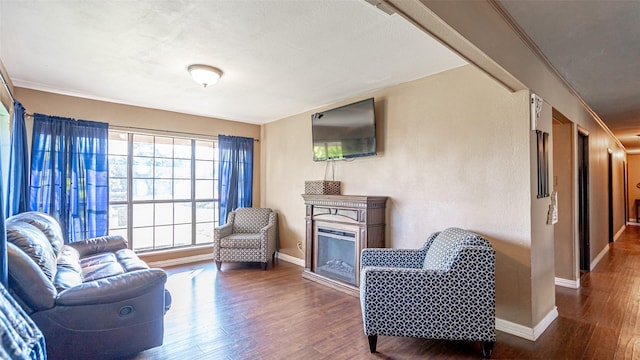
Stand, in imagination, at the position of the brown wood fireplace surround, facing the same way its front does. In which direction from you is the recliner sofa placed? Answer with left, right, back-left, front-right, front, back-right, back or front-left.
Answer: front

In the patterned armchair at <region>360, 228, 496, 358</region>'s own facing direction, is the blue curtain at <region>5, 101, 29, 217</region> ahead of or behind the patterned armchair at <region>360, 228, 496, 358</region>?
ahead

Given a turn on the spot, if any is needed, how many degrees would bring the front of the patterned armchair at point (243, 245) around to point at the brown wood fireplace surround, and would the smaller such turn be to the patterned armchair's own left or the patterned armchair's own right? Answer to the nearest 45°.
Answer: approximately 90° to the patterned armchair's own left

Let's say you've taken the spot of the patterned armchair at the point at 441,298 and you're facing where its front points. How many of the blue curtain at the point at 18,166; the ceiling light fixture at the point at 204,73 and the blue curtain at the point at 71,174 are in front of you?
3

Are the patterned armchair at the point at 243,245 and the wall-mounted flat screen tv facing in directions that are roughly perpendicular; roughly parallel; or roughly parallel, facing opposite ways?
roughly parallel

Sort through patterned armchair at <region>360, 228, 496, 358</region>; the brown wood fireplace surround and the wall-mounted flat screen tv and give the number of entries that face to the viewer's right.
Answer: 0

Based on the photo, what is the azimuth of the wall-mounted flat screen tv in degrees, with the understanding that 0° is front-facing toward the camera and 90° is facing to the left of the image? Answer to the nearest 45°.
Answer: approximately 45°

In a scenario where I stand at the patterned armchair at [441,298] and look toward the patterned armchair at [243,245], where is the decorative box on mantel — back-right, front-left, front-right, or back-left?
front-right

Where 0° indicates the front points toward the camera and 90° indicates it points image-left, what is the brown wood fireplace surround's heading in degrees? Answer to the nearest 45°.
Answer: approximately 45°

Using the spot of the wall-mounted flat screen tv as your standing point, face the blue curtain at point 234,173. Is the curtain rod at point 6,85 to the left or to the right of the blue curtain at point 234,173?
left

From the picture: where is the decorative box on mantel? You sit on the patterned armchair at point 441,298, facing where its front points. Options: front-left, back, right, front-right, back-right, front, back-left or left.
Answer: front-right

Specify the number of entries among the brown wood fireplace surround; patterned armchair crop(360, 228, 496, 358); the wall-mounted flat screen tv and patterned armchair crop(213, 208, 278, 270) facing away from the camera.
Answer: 0

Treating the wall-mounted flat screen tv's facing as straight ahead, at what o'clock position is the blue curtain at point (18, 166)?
The blue curtain is roughly at 1 o'clock from the wall-mounted flat screen tv.

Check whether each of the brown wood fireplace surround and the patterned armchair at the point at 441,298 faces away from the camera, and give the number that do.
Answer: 0

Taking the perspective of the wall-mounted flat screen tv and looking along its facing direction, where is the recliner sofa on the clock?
The recliner sofa is roughly at 12 o'clock from the wall-mounted flat screen tv.

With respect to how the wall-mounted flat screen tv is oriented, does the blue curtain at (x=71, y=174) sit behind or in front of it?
in front

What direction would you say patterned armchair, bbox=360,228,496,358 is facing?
to the viewer's left
